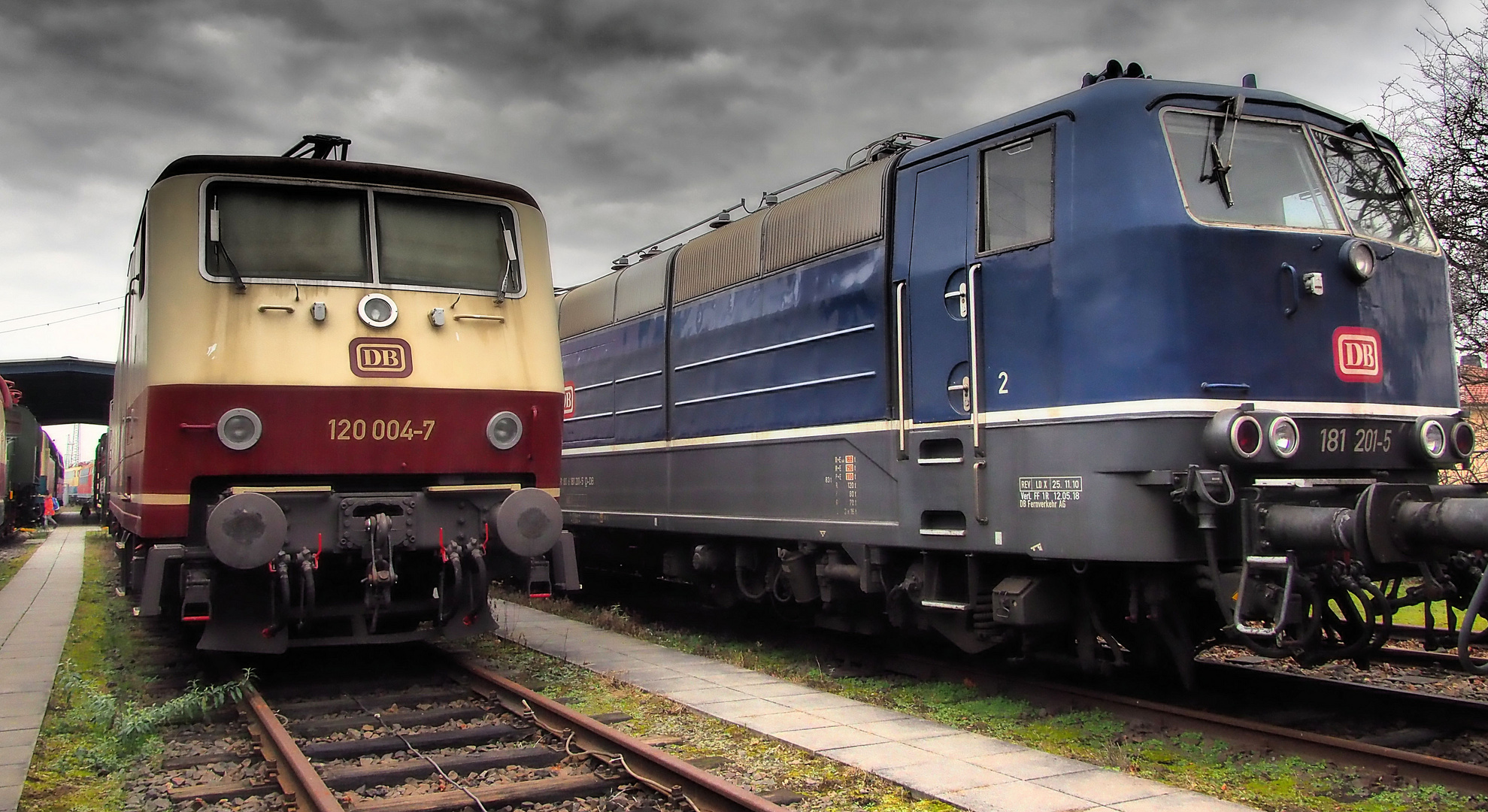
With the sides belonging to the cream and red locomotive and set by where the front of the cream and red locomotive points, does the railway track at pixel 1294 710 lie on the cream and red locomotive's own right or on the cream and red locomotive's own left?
on the cream and red locomotive's own left

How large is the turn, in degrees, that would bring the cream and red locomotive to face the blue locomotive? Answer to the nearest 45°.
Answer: approximately 45° to its left

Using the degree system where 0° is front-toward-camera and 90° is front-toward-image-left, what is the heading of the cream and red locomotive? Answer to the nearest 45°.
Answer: approximately 0°

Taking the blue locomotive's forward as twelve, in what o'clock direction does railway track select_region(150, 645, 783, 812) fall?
The railway track is roughly at 4 o'clock from the blue locomotive.

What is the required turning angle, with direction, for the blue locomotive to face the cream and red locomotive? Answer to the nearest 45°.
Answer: approximately 135° to its right

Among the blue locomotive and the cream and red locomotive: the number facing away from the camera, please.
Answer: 0
